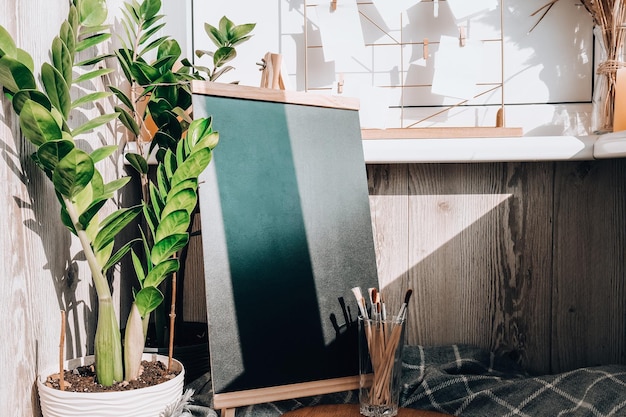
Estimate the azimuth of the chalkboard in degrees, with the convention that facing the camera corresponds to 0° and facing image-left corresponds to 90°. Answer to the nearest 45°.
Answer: approximately 315°

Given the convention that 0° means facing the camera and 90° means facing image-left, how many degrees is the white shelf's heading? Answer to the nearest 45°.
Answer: approximately 0°

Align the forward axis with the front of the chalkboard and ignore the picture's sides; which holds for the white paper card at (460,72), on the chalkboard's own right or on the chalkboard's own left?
on the chalkboard's own left

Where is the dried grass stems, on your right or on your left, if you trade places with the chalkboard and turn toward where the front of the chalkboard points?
on your left
